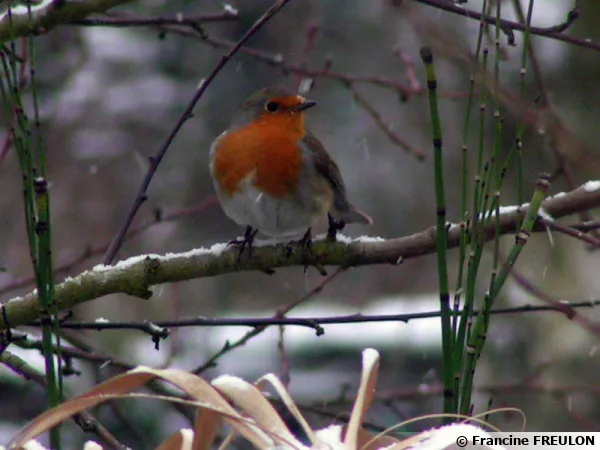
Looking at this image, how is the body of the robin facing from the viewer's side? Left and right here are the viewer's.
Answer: facing the viewer and to the left of the viewer

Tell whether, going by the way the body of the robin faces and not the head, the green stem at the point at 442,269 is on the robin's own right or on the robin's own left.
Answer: on the robin's own left
